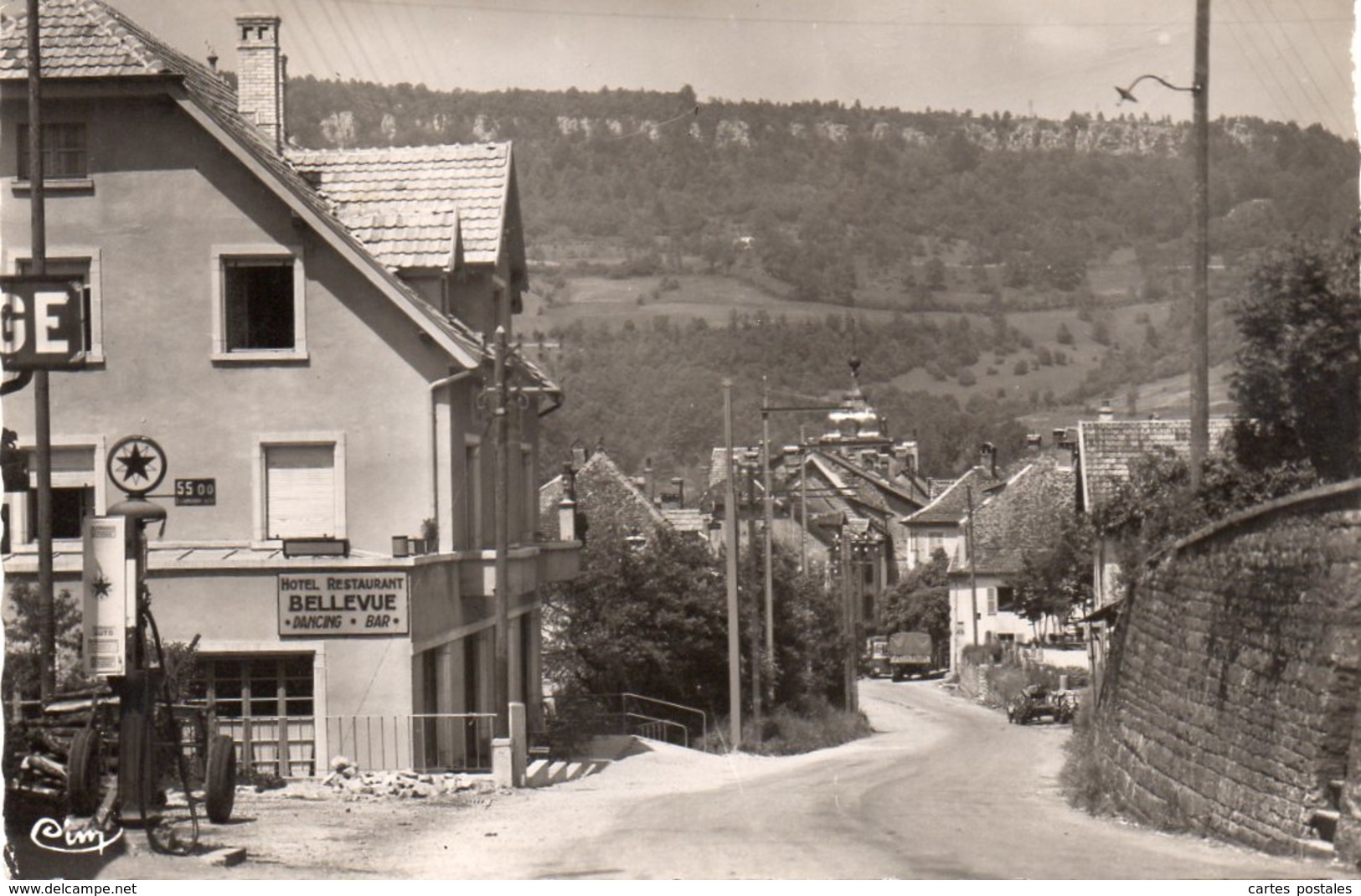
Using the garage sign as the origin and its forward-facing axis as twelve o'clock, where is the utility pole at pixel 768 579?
The utility pole is roughly at 7 o'clock from the garage sign.

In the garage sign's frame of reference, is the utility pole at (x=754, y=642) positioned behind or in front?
behind

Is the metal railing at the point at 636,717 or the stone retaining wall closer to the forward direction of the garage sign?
the stone retaining wall

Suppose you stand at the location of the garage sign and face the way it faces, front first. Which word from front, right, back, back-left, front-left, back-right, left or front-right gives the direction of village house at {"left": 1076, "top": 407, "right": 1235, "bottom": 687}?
back-left

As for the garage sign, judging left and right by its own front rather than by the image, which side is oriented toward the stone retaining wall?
left

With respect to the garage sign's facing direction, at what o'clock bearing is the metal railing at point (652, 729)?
The metal railing is roughly at 7 o'clock from the garage sign.

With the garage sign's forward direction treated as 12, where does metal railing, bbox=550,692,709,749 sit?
The metal railing is roughly at 7 o'clock from the garage sign.

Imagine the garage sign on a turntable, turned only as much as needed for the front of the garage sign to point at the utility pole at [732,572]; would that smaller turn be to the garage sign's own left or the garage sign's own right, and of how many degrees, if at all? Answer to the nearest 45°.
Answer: approximately 135° to the garage sign's own left

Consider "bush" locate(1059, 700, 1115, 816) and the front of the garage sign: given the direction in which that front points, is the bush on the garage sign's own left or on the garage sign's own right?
on the garage sign's own left

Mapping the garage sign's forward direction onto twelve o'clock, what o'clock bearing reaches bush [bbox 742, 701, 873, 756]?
The bush is roughly at 7 o'clock from the garage sign.

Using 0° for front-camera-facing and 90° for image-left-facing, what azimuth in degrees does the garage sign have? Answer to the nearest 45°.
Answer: approximately 0°
